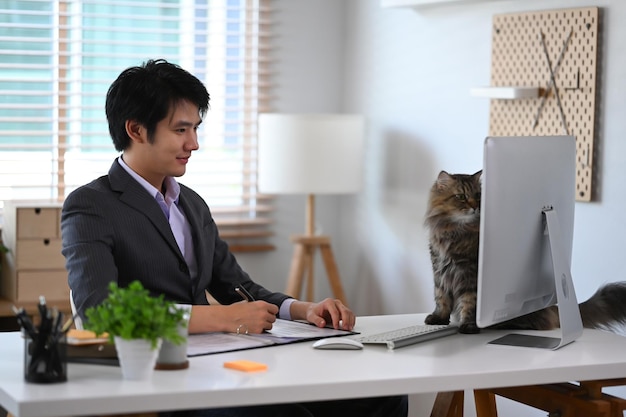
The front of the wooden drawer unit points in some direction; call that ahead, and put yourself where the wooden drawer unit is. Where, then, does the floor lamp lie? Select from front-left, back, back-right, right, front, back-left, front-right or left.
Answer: left

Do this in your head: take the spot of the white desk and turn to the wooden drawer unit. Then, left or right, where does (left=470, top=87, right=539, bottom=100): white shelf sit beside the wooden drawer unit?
right

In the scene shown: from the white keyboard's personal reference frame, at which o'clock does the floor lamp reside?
The floor lamp is roughly at 1 o'clock from the white keyboard.

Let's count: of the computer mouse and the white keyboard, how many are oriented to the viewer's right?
1

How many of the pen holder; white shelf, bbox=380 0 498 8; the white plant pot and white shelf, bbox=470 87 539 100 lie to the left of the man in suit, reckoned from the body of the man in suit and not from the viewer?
2

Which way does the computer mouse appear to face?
to the viewer's right

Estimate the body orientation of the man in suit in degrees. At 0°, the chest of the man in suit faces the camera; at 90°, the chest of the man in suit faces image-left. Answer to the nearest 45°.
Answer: approximately 315°

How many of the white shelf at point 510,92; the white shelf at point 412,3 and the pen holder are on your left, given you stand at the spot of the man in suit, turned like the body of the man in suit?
2

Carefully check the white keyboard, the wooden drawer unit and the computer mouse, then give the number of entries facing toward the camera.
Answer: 1

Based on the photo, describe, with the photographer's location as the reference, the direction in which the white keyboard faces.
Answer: facing away from the viewer and to the left of the viewer

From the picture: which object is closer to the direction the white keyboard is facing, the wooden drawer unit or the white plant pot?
the wooden drawer unit

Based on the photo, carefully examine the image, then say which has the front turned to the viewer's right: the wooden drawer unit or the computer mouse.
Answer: the computer mouse

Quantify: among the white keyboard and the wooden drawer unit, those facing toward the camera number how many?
1
